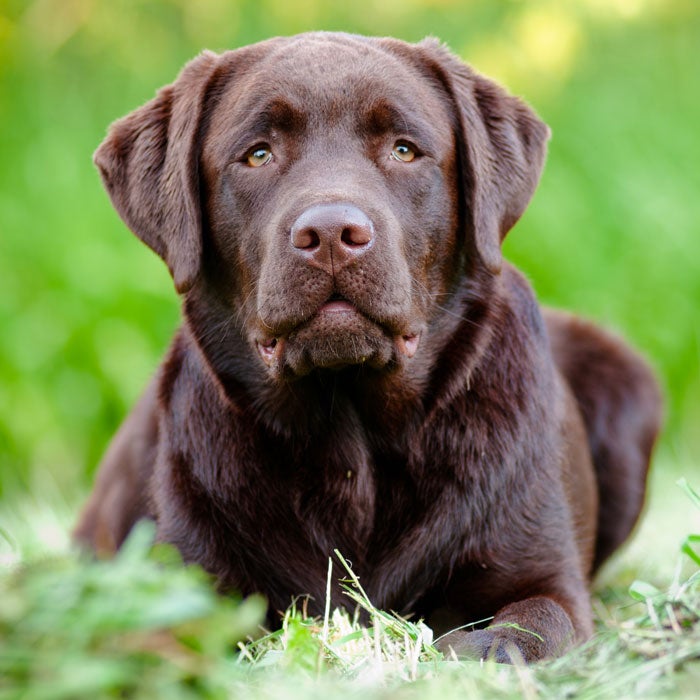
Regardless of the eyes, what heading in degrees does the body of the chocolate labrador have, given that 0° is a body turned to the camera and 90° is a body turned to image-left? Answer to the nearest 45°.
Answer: approximately 0°
